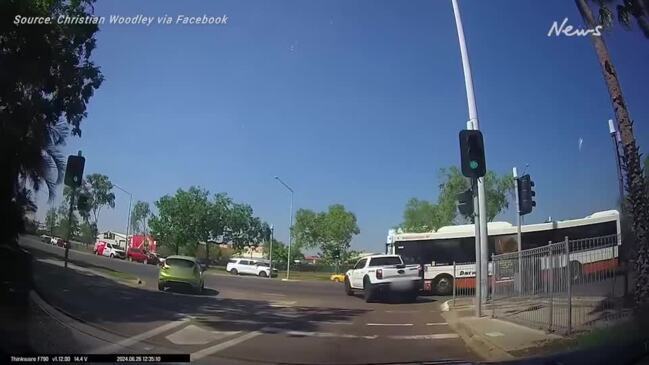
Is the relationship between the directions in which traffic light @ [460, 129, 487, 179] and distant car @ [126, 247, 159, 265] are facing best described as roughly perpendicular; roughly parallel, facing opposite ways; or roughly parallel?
roughly perpendicular

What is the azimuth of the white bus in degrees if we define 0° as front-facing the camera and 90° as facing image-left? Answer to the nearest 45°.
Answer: approximately 90°

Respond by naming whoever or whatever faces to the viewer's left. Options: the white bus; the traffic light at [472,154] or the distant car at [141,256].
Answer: the white bus
